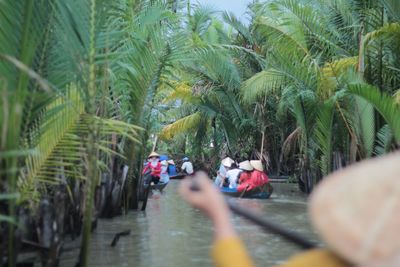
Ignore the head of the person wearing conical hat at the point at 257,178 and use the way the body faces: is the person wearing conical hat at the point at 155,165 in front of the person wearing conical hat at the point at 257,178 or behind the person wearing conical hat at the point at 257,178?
in front

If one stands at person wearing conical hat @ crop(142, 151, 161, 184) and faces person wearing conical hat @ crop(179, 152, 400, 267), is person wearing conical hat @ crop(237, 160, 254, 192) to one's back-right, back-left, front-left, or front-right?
front-left

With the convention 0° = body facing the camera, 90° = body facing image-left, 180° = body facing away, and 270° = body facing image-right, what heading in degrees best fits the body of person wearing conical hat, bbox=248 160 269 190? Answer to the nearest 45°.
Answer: approximately 135°

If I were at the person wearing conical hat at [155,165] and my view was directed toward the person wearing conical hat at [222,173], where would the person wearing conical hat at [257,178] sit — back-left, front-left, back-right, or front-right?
front-right

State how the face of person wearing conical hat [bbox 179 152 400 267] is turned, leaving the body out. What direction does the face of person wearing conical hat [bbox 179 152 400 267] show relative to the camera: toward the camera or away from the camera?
away from the camera

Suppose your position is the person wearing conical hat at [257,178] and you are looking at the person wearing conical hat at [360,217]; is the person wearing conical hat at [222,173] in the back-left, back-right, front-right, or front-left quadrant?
back-right

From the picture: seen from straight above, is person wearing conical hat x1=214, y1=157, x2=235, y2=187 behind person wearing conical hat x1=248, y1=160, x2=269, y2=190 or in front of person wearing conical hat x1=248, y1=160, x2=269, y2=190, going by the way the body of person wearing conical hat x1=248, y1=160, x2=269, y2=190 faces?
in front

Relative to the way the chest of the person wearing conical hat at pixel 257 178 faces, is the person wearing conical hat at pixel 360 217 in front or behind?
behind
